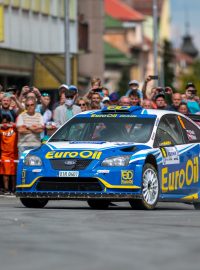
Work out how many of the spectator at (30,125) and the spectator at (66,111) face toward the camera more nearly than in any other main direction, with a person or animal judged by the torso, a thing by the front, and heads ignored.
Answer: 2

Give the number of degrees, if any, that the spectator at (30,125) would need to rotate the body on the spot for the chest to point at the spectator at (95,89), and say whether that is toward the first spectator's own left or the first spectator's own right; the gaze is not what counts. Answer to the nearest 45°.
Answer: approximately 135° to the first spectator's own left

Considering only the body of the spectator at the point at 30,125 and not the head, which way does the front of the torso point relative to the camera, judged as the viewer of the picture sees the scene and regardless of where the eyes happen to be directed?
toward the camera

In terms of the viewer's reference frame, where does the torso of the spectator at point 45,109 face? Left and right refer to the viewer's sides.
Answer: facing the viewer

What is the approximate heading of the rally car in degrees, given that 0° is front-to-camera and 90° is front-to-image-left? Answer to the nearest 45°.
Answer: approximately 45°

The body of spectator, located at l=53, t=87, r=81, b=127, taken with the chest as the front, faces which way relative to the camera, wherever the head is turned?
toward the camera

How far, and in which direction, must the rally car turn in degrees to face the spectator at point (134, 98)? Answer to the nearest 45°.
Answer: approximately 135° to its right

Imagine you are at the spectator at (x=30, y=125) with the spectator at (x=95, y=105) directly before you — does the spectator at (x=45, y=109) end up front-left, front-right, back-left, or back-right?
front-left

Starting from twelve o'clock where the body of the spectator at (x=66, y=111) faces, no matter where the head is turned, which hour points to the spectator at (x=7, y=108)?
the spectator at (x=7, y=108) is roughly at 3 o'clock from the spectator at (x=66, y=111).

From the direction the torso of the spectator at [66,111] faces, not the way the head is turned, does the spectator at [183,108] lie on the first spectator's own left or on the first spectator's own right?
on the first spectator's own left
